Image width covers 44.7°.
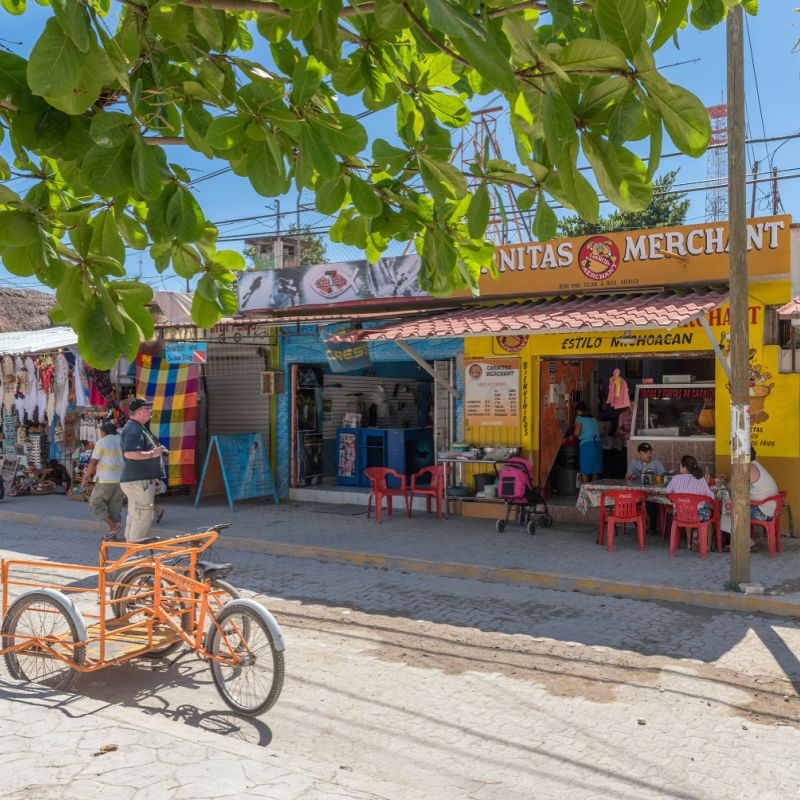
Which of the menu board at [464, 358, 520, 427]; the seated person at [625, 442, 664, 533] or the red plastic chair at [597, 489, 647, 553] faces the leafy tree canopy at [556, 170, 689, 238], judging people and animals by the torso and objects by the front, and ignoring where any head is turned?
the red plastic chair

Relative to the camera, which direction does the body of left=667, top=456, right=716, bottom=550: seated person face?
away from the camera

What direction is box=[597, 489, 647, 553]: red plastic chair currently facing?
away from the camera

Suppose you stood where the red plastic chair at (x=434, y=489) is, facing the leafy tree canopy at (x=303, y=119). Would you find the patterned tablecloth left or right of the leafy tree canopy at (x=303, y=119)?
left

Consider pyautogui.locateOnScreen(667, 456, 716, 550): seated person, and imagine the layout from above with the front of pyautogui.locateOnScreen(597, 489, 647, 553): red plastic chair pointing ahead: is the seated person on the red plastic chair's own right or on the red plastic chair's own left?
on the red plastic chair's own right

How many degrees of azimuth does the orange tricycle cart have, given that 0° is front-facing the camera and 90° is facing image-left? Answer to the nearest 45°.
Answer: approximately 135°

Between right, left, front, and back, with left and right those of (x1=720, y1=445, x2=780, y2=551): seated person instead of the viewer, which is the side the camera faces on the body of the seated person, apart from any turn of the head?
left

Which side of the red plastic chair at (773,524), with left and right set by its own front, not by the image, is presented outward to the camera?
left

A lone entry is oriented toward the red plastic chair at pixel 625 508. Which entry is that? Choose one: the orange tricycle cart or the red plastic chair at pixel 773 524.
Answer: the red plastic chair at pixel 773 524

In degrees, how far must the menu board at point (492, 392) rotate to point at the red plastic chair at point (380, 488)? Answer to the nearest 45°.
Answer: approximately 90° to its right
